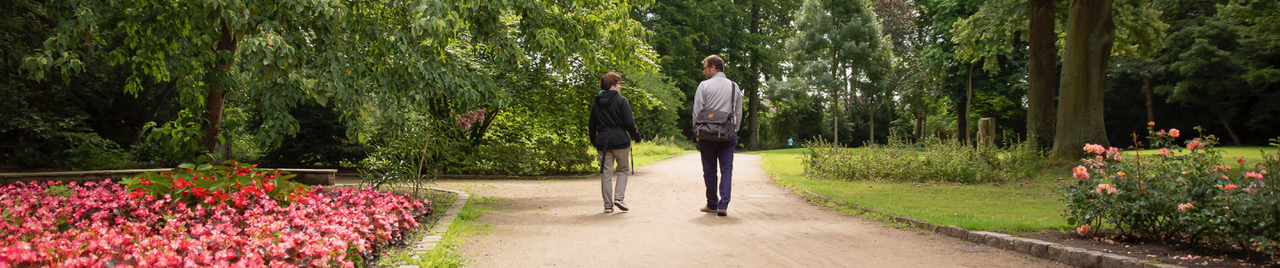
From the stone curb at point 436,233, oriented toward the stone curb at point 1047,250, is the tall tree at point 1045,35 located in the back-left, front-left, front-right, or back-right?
front-left

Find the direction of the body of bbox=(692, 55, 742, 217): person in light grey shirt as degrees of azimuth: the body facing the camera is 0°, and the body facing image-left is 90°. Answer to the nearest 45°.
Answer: approximately 180°

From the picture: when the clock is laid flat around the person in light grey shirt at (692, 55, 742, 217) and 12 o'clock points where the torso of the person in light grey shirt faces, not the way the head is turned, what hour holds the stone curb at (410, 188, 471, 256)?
The stone curb is roughly at 8 o'clock from the person in light grey shirt.

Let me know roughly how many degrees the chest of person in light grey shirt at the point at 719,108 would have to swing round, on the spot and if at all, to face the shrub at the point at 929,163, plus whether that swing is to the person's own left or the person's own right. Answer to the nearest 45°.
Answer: approximately 45° to the person's own right

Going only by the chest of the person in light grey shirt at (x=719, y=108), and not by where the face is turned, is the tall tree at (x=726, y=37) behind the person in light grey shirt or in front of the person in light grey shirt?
in front

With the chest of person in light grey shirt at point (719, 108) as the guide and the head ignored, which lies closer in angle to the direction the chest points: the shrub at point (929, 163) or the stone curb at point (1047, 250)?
the shrub

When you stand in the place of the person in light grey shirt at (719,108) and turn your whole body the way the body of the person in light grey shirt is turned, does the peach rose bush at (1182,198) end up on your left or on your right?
on your right

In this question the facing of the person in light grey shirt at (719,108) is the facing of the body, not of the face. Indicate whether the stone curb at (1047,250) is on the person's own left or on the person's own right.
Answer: on the person's own right

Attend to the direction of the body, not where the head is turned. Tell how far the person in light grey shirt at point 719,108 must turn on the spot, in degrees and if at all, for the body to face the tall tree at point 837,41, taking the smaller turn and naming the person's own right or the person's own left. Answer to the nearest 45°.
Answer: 0° — they already face it

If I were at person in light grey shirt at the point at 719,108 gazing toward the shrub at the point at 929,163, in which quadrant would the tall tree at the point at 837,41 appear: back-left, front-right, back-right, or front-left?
front-left

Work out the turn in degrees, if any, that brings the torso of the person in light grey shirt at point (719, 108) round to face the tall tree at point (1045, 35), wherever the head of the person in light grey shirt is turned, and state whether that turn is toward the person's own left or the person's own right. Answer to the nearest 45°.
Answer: approximately 45° to the person's own right
